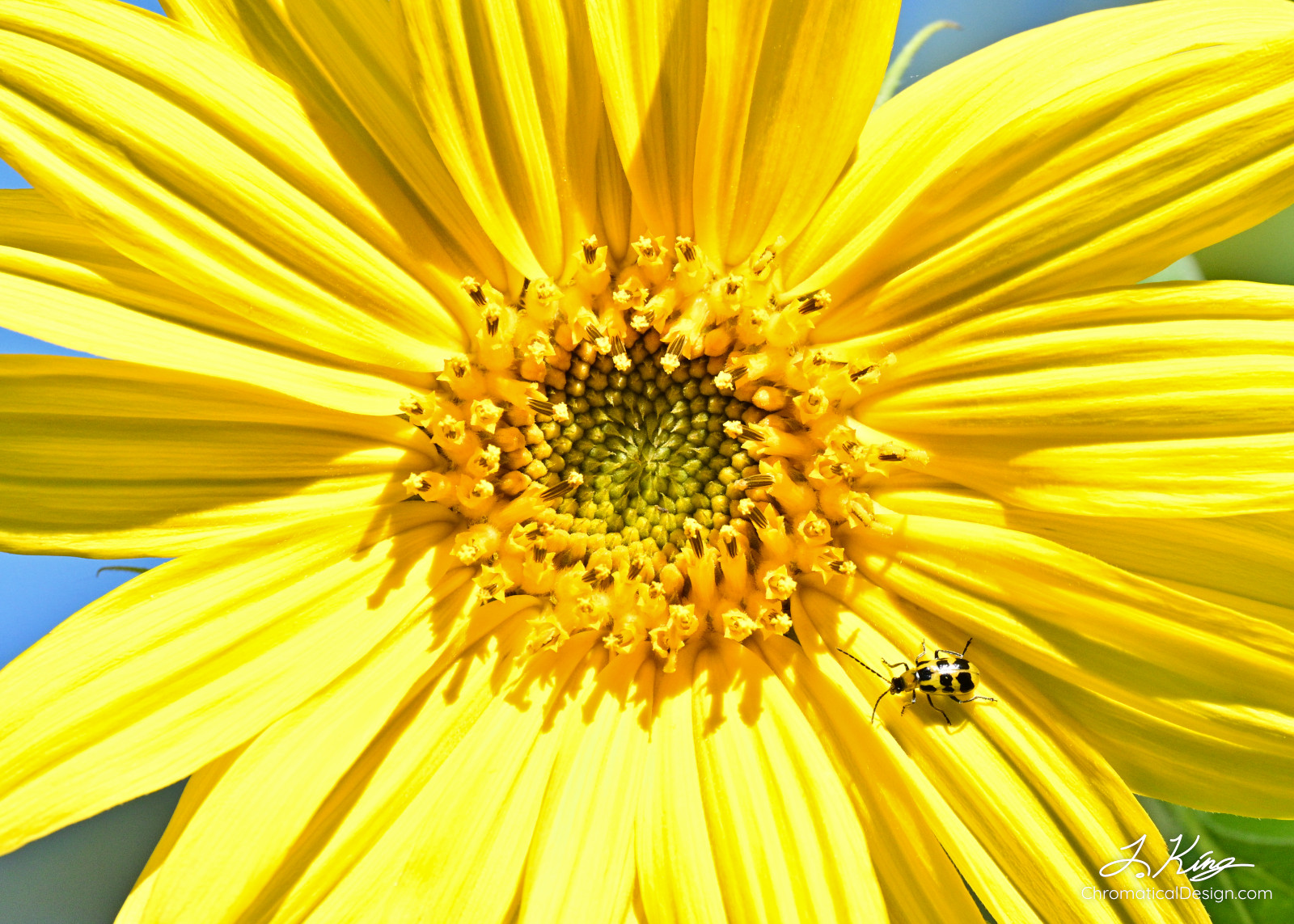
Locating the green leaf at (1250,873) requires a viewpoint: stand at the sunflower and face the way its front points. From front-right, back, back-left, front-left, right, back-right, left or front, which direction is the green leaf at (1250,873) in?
left

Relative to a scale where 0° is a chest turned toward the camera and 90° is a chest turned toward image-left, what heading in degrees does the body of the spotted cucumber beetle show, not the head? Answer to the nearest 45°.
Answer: approximately 90°

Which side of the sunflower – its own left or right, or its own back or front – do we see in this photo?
front

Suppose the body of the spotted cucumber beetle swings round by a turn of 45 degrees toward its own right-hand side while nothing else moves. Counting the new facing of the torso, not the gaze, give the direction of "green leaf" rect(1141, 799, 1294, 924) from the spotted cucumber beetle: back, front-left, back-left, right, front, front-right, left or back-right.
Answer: right
